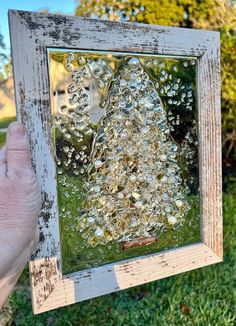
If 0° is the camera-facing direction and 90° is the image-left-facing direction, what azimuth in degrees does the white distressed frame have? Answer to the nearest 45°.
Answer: approximately 315°
